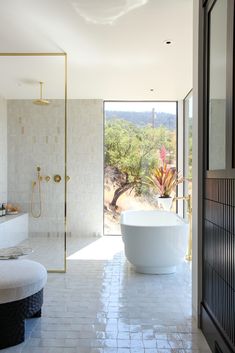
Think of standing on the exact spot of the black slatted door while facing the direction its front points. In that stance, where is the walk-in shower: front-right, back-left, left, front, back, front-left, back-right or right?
front-right

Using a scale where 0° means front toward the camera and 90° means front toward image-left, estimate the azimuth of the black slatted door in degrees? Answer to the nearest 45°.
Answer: approximately 90°

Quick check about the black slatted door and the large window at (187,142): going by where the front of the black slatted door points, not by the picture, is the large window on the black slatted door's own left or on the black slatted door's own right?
on the black slatted door's own right

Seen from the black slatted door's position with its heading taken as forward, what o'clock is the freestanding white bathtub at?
The freestanding white bathtub is roughly at 2 o'clock from the black slatted door.

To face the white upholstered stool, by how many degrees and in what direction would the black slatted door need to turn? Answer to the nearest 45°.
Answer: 0° — it already faces it

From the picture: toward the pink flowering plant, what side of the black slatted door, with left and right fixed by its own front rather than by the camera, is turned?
right

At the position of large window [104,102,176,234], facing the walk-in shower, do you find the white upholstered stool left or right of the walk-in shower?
left
